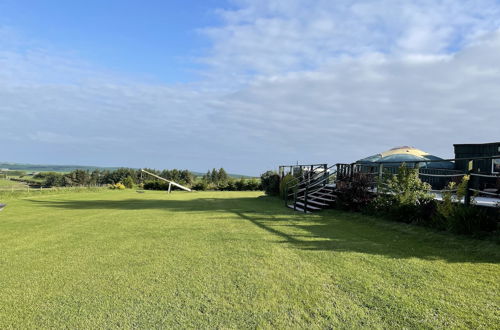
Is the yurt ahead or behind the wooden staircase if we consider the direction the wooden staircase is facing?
behind

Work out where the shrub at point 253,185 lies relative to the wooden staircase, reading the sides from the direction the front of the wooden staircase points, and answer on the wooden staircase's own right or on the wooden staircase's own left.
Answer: on the wooden staircase's own right

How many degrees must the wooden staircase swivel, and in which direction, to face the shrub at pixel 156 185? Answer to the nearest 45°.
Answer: approximately 90° to its right

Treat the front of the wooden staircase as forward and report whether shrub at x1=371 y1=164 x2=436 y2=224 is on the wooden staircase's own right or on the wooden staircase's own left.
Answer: on the wooden staircase's own left

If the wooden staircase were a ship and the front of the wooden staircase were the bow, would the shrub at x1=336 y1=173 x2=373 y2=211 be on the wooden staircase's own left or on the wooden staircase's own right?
on the wooden staircase's own left

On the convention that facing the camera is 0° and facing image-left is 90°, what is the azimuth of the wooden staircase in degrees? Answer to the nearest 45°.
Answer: approximately 45°

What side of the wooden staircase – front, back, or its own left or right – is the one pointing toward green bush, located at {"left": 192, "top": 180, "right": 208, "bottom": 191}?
right
